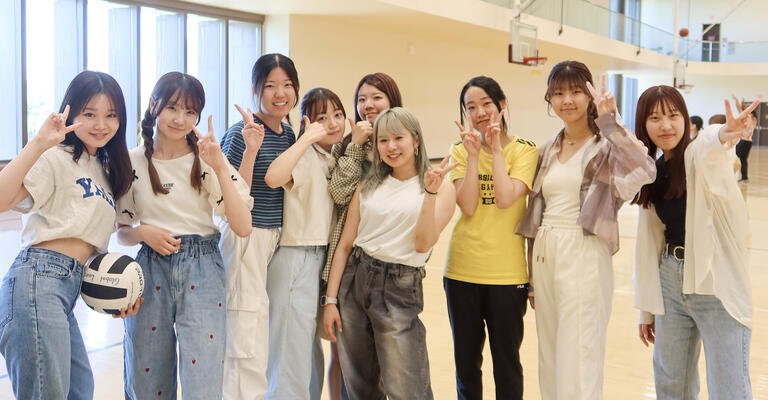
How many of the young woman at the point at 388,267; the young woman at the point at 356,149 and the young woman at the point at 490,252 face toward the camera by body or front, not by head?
3

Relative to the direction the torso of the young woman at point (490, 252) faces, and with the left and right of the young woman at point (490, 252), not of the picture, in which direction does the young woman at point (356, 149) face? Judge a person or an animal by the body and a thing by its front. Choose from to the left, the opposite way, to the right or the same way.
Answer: the same way

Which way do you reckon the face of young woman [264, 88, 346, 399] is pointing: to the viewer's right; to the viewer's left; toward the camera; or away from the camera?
toward the camera

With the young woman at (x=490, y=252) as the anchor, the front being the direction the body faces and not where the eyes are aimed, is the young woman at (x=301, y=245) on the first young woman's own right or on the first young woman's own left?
on the first young woman's own right

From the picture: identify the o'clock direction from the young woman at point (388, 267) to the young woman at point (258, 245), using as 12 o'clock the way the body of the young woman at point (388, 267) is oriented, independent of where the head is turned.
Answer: the young woman at point (258, 245) is roughly at 3 o'clock from the young woman at point (388, 267).

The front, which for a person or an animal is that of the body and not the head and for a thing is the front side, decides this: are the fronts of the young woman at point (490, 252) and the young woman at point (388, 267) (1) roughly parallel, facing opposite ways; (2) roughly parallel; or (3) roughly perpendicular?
roughly parallel

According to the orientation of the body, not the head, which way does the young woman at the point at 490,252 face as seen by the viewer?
toward the camera

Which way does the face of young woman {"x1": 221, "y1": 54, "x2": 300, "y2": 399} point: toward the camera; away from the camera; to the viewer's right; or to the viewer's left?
toward the camera

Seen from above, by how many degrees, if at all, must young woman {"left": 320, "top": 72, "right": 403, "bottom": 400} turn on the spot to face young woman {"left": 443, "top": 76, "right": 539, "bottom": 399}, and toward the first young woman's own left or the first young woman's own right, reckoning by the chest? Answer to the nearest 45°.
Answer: approximately 90° to the first young woman's own left

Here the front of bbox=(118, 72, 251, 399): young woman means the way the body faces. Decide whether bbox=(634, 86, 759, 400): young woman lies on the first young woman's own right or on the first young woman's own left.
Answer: on the first young woman's own left

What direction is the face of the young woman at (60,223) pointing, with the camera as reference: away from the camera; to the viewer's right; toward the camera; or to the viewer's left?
toward the camera

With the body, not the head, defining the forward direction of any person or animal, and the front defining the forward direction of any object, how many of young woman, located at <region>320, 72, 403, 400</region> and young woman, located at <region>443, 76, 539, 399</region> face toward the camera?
2

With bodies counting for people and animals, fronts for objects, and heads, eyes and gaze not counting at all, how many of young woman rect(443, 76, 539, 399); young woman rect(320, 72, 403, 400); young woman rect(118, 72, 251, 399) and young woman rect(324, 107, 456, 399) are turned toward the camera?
4

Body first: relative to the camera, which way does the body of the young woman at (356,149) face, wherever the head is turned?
toward the camera

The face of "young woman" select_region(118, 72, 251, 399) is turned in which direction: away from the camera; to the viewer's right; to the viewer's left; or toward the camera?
toward the camera
